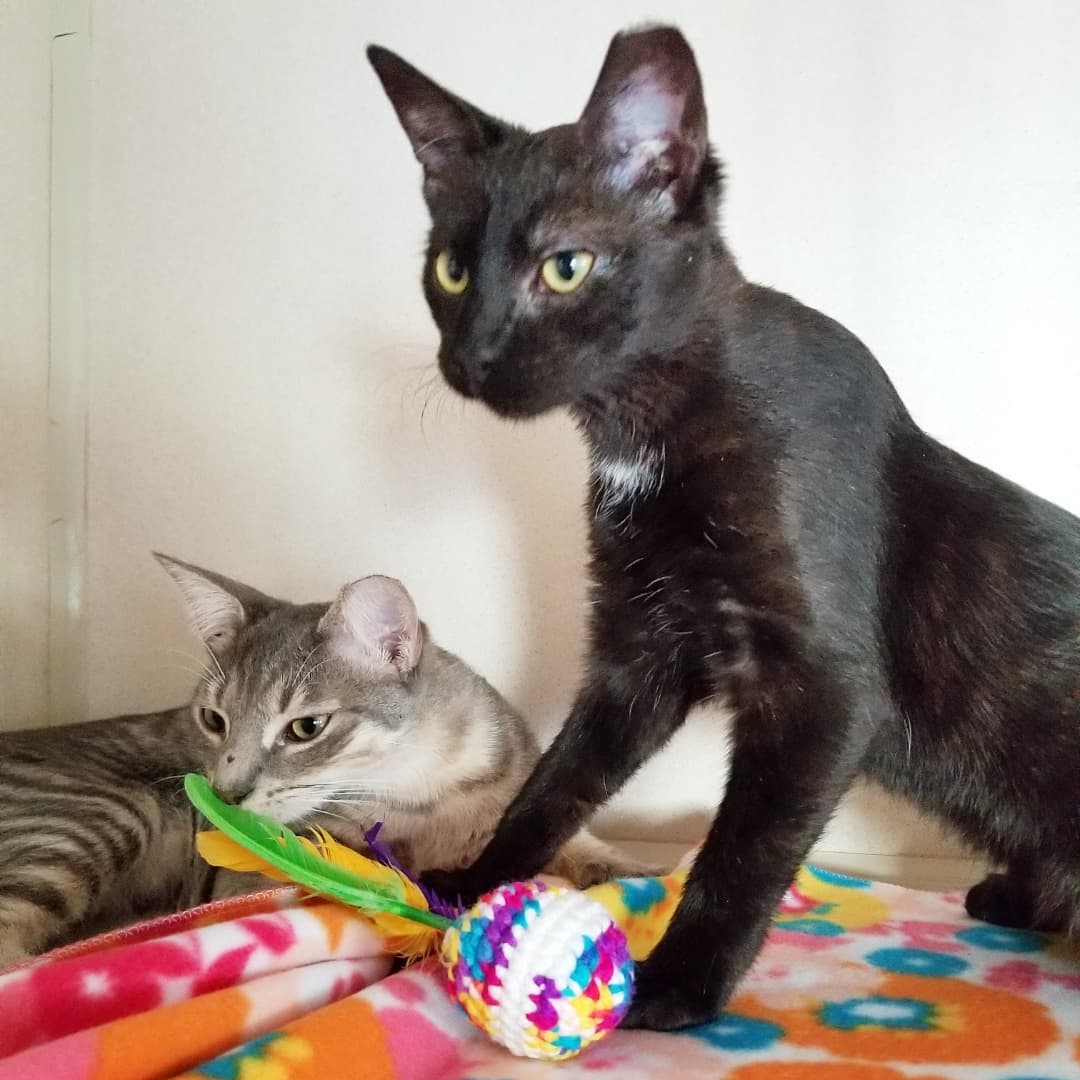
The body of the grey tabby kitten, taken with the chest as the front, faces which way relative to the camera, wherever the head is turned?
to the viewer's right

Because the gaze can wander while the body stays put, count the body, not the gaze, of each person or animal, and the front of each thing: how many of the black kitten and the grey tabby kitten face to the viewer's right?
1

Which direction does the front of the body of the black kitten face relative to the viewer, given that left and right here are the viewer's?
facing the viewer and to the left of the viewer

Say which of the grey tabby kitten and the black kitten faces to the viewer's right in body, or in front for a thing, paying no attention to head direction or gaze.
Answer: the grey tabby kitten
